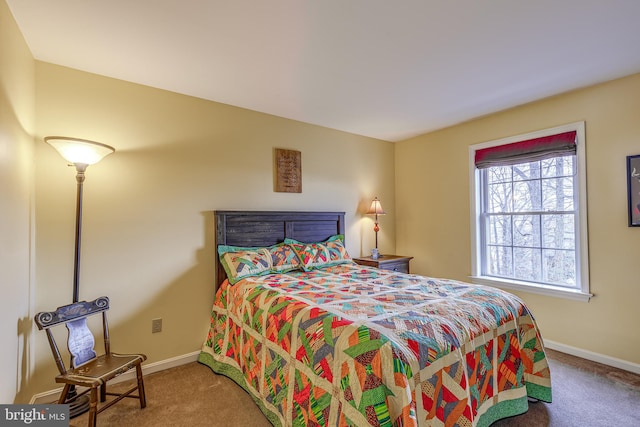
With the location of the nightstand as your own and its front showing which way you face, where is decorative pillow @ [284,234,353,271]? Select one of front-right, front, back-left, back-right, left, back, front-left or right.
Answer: right

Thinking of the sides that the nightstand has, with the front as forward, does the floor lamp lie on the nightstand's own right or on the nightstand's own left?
on the nightstand's own right

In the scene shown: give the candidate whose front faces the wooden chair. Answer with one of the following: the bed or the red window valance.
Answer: the red window valance

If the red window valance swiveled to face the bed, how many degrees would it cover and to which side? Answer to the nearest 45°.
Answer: approximately 45° to its left

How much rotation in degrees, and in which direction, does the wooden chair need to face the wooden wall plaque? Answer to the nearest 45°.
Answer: approximately 45° to its left

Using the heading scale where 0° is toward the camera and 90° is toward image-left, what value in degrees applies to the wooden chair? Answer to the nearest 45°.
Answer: approximately 315°

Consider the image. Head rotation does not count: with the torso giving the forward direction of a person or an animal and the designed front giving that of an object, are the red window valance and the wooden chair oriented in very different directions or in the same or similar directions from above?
very different directions

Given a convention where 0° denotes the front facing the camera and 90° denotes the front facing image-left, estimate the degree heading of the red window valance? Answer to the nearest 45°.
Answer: approximately 45°

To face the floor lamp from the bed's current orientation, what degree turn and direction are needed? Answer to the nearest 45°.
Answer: approximately 135° to its right

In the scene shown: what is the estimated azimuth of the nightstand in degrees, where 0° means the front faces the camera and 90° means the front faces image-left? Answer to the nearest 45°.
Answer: approximately 315°
